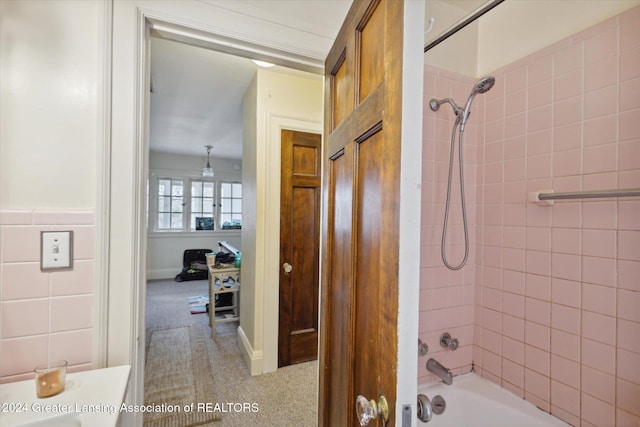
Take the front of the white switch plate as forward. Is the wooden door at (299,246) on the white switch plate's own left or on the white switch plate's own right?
on the white switch plate's own left

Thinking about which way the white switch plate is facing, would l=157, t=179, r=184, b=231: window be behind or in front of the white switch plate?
behind

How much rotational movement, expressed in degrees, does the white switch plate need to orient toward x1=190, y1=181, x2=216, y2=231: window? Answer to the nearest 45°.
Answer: approximately 135° to its left

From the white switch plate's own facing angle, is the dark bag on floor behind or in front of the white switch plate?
behind

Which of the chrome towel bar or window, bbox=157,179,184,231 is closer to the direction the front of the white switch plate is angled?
the chrome towel bar

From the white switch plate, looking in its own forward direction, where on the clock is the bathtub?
The bathtub is roughly at 10 o'clock from the white switch plate.

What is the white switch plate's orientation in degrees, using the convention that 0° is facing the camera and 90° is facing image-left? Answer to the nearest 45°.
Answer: approximately 0°

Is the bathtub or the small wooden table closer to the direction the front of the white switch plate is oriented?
the bathtub

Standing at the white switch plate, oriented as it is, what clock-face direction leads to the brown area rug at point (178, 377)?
The brown area rug is roughly at 7 o'clock from the white switch plate.

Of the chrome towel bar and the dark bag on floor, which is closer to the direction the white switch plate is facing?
the chrome towel bar

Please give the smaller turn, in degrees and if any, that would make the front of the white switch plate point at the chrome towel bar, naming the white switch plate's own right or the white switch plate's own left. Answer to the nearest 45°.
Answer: approximately 45° to the white switch plate's own left

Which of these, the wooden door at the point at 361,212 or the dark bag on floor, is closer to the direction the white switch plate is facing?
the wooden door

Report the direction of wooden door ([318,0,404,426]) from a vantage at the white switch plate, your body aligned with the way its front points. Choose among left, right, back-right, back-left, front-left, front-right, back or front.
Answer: front-left
